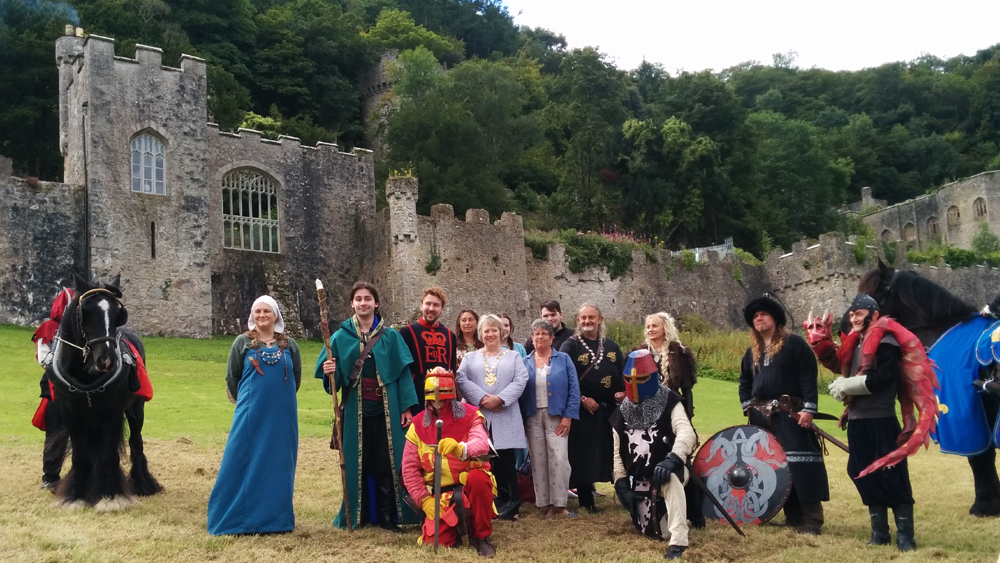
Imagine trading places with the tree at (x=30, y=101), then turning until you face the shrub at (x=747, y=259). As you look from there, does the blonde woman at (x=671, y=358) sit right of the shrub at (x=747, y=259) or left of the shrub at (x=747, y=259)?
right

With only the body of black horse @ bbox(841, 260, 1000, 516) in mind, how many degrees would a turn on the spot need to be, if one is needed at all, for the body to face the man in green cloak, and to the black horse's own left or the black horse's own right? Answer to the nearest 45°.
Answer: approximately 45° to the black horse's own left

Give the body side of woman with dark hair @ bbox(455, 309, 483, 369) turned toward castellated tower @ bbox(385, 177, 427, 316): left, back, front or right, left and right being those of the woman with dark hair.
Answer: back

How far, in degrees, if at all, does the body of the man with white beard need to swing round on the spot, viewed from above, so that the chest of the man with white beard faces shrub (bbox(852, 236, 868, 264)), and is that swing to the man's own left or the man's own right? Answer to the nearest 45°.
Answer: approximately 180°

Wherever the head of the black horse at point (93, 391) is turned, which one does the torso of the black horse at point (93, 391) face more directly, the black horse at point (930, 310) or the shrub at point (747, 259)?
the black horse

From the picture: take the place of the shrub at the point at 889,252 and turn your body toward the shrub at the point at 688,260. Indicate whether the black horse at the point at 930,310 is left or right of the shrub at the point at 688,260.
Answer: left

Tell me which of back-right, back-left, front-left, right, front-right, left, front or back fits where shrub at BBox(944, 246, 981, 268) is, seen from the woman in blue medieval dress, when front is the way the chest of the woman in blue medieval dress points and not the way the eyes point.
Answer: back-left

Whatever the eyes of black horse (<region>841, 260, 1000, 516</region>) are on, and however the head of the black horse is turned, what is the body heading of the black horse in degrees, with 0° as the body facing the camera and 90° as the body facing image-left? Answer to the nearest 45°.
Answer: approximately 90°
